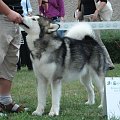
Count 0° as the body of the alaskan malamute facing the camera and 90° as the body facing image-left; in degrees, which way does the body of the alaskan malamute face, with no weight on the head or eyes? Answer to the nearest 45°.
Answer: approximately 45°

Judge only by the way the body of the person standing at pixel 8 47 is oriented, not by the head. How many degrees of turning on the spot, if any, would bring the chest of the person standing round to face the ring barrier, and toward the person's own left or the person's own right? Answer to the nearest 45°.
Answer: approximately 45° to the person's own left

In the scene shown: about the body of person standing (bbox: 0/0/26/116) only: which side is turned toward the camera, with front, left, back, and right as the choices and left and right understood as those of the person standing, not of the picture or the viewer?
right

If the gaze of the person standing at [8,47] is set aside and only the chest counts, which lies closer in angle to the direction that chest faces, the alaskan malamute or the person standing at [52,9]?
the alaskan malamute

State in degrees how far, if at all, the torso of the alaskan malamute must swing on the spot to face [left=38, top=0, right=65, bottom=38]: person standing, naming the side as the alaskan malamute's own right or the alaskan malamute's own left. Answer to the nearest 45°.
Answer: approximately 135° to the alaskan malamute's own right

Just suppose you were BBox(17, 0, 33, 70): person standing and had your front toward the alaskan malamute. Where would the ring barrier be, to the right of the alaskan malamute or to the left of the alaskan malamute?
left
